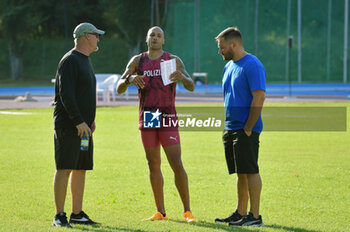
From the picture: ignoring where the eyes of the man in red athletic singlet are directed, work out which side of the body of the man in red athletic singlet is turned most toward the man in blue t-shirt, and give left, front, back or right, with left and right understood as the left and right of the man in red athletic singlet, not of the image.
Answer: left

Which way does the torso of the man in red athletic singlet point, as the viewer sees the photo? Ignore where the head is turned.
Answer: toward the camera

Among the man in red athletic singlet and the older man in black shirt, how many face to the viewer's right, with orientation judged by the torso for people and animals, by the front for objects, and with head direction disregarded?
1

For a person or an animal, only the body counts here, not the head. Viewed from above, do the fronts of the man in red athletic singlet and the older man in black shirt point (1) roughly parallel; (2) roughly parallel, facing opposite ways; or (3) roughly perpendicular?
roughly perpendicular

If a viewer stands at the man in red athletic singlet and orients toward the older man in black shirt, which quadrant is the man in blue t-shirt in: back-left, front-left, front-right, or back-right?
back-left

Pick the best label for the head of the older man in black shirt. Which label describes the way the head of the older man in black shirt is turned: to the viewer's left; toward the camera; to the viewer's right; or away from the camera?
to the viewer's right

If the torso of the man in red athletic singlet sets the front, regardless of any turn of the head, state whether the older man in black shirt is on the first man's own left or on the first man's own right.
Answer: on the first man's own right

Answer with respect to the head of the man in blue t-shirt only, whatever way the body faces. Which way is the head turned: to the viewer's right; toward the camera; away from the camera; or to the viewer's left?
to the viewer's left

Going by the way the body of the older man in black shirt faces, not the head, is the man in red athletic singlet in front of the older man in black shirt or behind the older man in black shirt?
in front

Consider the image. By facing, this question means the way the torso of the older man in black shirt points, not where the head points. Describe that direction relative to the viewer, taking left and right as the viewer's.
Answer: facing to the right of the viewer

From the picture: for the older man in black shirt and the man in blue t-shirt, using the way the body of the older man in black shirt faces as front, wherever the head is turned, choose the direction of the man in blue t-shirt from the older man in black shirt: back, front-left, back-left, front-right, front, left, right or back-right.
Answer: front
